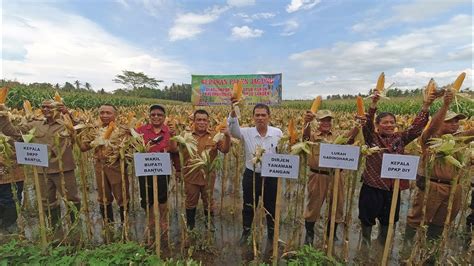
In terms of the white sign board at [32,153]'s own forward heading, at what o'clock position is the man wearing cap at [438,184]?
The man wearing cap is roughly at 10 o'clock from the white sign board.

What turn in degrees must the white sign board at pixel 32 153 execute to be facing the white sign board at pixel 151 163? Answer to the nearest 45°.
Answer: approximately 45° to its left

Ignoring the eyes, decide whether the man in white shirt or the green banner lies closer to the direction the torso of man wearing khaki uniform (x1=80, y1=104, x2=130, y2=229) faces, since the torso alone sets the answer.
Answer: the man in white shirt

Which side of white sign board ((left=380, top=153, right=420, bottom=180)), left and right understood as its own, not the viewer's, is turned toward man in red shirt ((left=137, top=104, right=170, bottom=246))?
right

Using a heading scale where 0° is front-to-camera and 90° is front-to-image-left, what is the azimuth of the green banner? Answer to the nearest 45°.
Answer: approximately 0°

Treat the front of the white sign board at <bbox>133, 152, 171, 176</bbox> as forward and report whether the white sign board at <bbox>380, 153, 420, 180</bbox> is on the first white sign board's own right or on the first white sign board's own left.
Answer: on the first white sign board's own left

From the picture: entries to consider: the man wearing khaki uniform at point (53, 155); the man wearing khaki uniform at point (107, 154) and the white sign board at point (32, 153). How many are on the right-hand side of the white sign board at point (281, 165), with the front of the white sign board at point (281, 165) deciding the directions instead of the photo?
3

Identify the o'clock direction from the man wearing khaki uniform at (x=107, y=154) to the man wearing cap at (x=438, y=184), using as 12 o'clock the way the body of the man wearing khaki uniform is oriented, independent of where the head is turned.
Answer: The man wearing cap is roughly at 10 o'clock from the man wearing khaki uniform.

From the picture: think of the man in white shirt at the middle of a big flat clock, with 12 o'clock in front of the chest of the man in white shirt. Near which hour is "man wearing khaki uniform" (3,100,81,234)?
The man wearing khaki uniform is roughly at 3 o'clock from the man in white shirt.

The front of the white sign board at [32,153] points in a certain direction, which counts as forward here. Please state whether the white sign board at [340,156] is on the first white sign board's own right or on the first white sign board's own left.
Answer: on the first white sign board's own left
